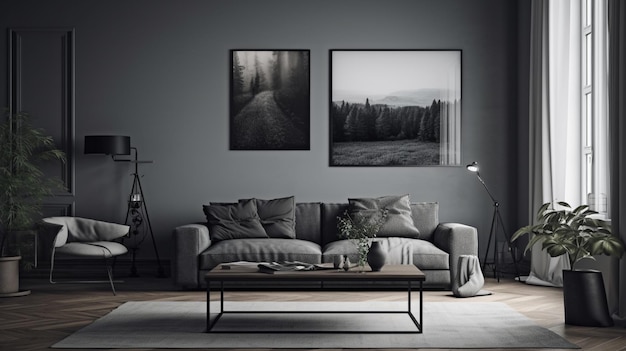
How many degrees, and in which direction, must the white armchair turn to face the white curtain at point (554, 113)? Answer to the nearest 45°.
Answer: approximately 45° to its left

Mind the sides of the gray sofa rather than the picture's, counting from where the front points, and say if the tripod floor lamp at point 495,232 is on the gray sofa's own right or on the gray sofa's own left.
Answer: on the gray sofa's own left

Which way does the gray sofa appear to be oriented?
toward the camera

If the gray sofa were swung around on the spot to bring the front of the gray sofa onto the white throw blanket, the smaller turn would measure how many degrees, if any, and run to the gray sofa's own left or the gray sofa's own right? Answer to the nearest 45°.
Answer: approximately 90° to the gray sofa's own left

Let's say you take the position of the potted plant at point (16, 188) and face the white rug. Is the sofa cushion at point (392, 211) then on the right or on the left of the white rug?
left

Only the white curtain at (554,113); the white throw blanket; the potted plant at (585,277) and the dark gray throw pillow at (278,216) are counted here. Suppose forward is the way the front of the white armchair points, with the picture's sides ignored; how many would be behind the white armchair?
0

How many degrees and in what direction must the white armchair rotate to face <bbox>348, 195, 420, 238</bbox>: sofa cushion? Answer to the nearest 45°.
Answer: approximately 45° to its left

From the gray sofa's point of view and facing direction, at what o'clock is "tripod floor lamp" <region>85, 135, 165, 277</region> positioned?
The tripod floor lamp is roughly at 4 o'clock from the gray sofa.

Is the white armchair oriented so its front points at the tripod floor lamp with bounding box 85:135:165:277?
no

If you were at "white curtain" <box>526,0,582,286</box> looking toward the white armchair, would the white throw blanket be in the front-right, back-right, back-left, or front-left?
front-left

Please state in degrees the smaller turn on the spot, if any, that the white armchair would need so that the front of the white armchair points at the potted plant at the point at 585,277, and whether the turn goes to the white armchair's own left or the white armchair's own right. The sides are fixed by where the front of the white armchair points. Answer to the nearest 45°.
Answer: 0° — it already faces it

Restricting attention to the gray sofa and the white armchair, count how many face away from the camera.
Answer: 0

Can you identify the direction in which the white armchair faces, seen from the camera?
facing the viewer and to the right of the viewer

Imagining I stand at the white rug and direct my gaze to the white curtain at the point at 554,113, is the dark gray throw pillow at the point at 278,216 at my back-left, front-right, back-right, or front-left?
front-left

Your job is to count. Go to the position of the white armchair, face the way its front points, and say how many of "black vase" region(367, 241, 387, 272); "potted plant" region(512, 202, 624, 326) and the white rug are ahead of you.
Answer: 3
